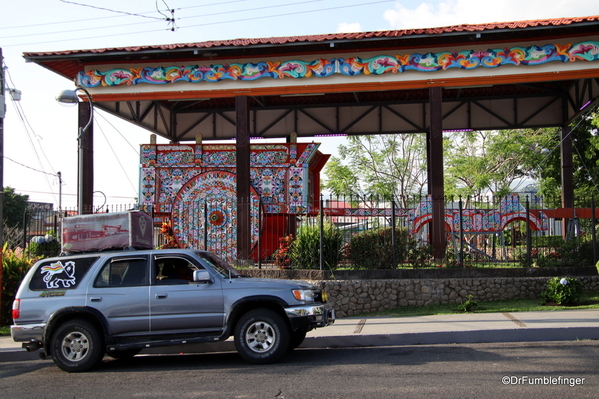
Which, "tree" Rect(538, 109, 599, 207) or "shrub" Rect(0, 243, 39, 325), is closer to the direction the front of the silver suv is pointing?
the tree

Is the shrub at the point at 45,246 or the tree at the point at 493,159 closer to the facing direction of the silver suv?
the tree

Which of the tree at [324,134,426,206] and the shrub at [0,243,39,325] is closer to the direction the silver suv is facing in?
the tree

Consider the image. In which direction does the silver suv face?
to the viewer's right

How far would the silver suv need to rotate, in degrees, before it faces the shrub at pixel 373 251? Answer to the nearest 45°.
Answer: approximately 45° to its left

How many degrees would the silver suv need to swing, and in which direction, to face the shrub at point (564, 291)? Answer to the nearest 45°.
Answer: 0° — it already faces it

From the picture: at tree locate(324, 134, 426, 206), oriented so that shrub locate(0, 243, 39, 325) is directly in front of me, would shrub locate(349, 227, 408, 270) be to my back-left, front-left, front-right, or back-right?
front-left

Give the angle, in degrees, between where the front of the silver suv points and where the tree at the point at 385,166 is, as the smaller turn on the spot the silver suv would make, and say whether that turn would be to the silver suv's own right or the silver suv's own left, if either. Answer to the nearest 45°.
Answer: approximately 45° to the silver suv's own left

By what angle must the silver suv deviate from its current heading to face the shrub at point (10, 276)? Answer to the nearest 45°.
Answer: approximately 135° to its left

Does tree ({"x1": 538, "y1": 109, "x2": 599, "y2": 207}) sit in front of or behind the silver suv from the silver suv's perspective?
in front
